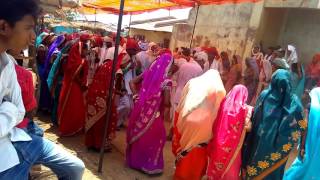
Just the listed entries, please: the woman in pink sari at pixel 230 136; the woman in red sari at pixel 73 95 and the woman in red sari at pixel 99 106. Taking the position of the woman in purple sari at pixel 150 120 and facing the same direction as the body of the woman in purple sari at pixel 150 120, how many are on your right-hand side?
1

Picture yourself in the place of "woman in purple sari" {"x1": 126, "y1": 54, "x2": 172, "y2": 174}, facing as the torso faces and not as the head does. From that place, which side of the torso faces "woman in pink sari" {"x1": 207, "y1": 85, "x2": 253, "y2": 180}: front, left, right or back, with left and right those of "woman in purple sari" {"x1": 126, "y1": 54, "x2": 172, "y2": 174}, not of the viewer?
right

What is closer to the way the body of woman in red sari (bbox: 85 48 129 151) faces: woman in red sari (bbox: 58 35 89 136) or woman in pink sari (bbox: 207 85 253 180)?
the woman in pink sari

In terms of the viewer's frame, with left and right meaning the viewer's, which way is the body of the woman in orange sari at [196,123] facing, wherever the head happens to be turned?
facing away from the viewer and to the right of the viewer

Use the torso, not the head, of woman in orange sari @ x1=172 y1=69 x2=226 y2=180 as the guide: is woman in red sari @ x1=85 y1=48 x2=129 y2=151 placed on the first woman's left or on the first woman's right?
on the first woman's left

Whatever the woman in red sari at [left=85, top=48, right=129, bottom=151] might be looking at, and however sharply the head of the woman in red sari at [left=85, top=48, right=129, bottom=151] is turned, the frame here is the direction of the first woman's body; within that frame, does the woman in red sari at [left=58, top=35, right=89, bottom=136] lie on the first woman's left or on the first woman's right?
on the first woman's left

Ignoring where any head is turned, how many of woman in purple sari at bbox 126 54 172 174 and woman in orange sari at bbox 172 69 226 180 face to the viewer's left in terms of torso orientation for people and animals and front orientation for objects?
0

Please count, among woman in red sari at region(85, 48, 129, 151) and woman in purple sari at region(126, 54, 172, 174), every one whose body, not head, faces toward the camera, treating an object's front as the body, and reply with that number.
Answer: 0
